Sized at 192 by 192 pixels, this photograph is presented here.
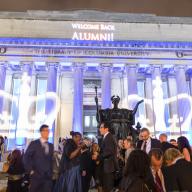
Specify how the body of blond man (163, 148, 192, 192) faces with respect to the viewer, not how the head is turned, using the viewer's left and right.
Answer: facing away from the viewer and to the left of the viewer

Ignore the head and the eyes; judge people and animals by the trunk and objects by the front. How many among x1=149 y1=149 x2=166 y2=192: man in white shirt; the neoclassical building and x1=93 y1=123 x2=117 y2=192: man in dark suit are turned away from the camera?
0

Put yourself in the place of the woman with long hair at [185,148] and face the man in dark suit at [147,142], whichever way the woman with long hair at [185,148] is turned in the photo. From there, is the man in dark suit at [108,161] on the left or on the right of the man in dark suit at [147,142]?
left

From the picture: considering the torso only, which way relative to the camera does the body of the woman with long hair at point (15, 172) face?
away from the camera

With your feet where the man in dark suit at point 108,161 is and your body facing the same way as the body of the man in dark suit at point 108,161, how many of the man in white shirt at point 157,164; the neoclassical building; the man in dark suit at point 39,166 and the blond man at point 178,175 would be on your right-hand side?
1

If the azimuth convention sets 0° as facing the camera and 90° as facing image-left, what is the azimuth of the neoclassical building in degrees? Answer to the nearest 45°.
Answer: approximately 0°

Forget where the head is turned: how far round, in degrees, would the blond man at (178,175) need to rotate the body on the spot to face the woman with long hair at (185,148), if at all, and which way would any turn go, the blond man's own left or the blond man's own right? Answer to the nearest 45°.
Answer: approximately 45° to the blond man's own right

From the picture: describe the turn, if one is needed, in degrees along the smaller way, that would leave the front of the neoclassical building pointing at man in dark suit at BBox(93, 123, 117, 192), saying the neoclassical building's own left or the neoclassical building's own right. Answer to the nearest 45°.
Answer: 0° — it already faces them

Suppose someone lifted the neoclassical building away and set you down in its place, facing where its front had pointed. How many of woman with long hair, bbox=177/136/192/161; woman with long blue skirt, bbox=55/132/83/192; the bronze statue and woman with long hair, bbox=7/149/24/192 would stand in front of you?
4
